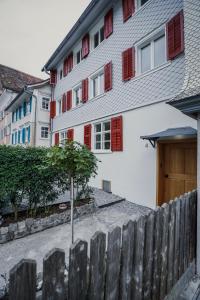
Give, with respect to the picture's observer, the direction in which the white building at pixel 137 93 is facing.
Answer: facing the viewer and to the left of the viewer

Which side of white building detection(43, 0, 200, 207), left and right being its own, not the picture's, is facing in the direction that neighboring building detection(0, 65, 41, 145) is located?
right

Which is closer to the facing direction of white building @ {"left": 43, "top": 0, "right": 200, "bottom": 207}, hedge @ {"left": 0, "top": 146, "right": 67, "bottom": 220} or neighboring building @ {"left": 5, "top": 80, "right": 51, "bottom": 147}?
the hedge

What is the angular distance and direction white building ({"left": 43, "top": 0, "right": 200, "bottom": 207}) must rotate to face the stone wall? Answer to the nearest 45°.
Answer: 0° — it already faces it

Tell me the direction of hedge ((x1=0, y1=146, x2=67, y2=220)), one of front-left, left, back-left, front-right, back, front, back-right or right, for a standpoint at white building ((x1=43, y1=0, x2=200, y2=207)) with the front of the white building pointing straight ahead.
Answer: front

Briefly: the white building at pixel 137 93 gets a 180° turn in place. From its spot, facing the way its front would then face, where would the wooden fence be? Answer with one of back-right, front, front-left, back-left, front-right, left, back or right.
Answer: back-right

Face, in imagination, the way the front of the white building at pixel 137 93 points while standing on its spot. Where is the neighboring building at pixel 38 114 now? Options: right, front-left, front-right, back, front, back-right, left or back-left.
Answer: right
